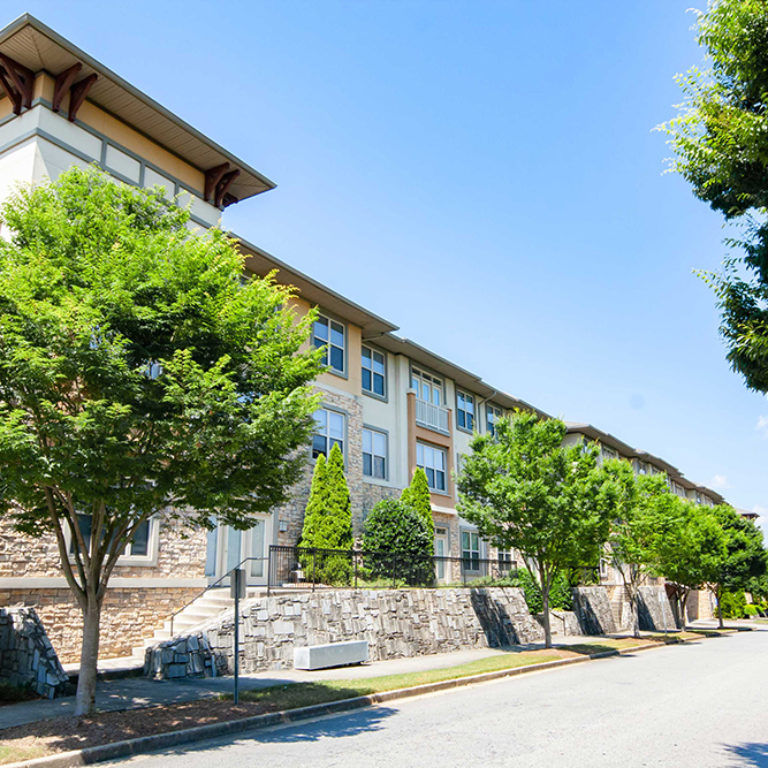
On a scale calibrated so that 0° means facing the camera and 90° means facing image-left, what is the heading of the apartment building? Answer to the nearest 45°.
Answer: approximately 315°

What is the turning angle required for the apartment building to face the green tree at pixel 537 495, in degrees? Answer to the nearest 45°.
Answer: approximately 90° to its left

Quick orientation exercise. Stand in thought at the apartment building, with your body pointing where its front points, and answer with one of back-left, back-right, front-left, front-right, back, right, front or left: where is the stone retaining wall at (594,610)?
left

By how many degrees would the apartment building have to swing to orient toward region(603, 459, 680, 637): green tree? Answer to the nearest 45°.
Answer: approximately 90° to its left
